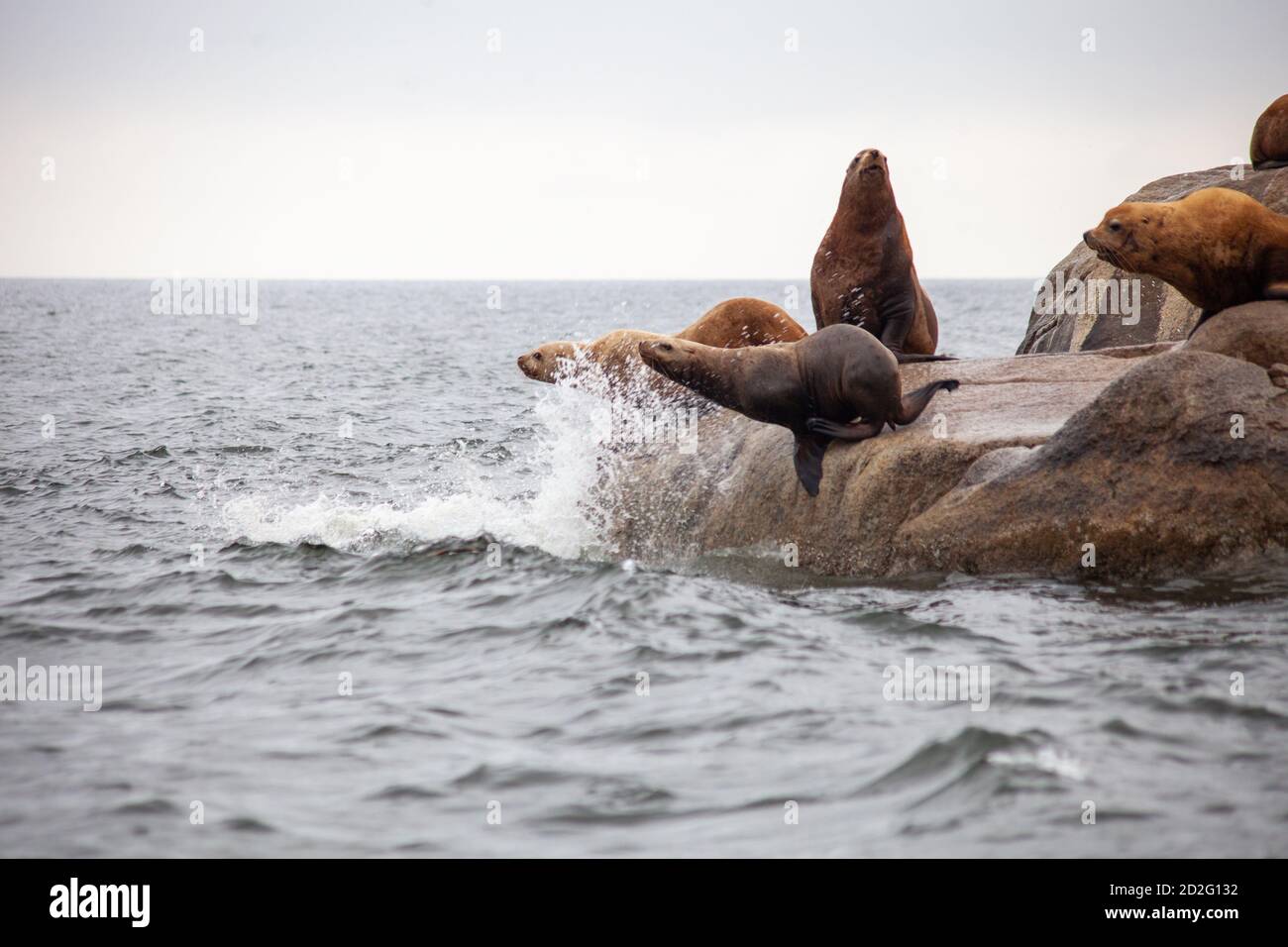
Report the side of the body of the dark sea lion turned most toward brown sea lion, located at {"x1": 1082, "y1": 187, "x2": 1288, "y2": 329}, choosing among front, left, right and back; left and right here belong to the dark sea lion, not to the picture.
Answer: back

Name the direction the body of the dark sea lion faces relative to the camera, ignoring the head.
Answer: to the viewer's left

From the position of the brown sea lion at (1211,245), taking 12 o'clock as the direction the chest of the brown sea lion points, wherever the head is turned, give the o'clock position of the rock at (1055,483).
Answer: The rock is roughly at 10 o'clock from the brown sea lion.

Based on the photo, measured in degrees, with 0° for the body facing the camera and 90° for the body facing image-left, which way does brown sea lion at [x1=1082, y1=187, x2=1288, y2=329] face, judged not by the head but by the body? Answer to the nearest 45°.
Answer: approximately 90°

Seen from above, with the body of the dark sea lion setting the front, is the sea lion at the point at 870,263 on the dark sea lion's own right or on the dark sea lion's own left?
on the dark sea lion's own right

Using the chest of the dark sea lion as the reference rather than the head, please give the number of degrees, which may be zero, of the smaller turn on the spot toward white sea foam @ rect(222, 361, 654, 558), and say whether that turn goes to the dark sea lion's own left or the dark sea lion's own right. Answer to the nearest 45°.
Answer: approximately 45° to the dark sea lion's own right

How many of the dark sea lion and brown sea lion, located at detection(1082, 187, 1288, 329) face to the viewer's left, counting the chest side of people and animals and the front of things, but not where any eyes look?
2

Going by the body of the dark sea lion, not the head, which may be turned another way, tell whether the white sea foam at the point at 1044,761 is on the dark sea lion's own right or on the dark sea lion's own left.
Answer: on the dark sea lion's own left

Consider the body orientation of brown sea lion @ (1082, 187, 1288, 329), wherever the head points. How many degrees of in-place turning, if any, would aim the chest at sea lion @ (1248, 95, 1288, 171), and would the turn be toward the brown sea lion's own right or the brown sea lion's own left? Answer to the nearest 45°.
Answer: approximately 90° to the brown sea lion's own right
